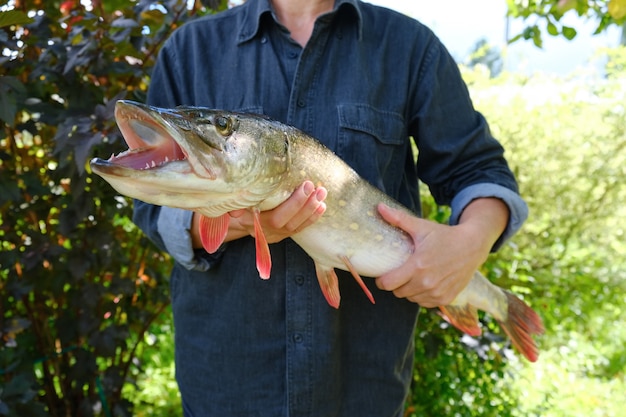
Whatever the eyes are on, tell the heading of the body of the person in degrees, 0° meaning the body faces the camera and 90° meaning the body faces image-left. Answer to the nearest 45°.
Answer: approximately 0°

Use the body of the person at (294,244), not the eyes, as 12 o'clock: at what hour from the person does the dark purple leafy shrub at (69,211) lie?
The dark purple leafy shrub is roughly at 4 o'clock from the person.

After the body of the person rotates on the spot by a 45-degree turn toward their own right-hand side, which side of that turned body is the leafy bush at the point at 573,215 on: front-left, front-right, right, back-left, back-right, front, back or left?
back
